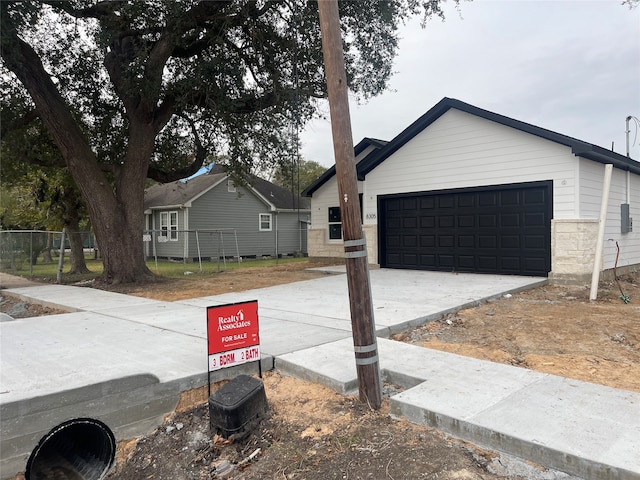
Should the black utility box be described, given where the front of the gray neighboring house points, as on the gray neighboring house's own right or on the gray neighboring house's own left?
on the gray neighboring house's own left

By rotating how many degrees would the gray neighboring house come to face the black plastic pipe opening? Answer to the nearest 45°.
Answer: approximately 45° to its left

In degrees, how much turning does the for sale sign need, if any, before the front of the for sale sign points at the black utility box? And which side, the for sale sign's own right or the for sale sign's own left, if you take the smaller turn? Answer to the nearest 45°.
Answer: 0° — it already faces it

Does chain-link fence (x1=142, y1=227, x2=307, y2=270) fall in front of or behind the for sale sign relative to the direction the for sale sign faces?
behind

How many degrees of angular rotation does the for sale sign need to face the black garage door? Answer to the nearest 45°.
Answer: approximately 135° to its left

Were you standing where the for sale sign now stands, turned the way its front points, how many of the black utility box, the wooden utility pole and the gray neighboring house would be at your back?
1

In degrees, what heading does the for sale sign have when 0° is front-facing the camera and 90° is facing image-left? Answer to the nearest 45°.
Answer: approximately 0°

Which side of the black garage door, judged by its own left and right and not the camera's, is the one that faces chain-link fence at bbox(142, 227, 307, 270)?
right

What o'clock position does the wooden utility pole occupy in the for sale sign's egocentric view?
The wooden utility pole is roughly at 10 o'clock from the for sale sign.

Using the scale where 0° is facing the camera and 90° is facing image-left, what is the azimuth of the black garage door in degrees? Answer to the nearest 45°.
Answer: approximately 45°
